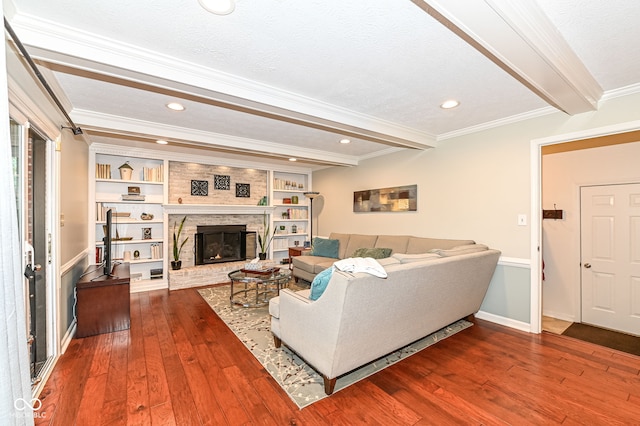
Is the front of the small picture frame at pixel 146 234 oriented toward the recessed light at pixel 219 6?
yes

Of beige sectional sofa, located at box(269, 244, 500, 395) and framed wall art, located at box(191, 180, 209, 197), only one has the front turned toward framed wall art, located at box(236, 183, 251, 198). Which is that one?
the beige sectional sofa

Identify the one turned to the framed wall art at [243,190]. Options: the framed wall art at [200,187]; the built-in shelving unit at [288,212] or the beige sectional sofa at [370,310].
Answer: the beige sectional sofa

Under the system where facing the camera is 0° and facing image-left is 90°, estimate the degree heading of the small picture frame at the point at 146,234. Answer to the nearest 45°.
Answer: approximately 0°

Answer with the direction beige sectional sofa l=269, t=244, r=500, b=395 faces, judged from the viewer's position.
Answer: facing away from the viewer and to the left of the viewer

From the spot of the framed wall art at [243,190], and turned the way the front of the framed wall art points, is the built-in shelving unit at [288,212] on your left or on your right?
on your left

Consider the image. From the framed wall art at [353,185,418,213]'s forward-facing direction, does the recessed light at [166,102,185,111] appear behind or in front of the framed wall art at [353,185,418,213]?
in front

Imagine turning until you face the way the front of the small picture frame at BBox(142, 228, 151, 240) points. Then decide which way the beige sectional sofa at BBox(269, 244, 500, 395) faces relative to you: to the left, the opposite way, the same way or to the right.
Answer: the opposite way

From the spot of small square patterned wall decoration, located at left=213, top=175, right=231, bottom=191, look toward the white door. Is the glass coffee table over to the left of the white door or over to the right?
right

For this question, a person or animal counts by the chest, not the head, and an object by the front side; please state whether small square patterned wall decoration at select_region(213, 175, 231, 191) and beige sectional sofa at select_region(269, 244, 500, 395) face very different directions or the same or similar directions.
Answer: very different directions

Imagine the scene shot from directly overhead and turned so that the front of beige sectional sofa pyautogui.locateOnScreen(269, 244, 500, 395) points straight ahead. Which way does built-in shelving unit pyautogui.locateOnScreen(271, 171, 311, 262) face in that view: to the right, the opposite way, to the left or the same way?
the opposite way
